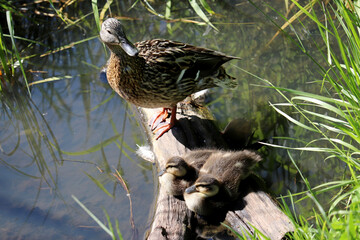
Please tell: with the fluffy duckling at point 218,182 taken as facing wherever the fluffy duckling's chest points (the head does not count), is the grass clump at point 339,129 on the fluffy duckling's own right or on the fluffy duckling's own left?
on the fluffy duckling's own left

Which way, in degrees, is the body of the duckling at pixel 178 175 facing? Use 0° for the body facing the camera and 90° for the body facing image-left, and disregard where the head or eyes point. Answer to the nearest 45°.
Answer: approximately 45°

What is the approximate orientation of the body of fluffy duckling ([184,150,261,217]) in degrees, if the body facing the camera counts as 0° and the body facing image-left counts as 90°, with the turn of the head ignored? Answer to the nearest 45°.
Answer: approximately 45°

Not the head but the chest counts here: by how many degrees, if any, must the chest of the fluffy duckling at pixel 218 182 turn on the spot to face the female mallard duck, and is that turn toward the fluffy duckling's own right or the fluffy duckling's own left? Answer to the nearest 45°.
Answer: approximately 135° to the fluffy duckling's own right
